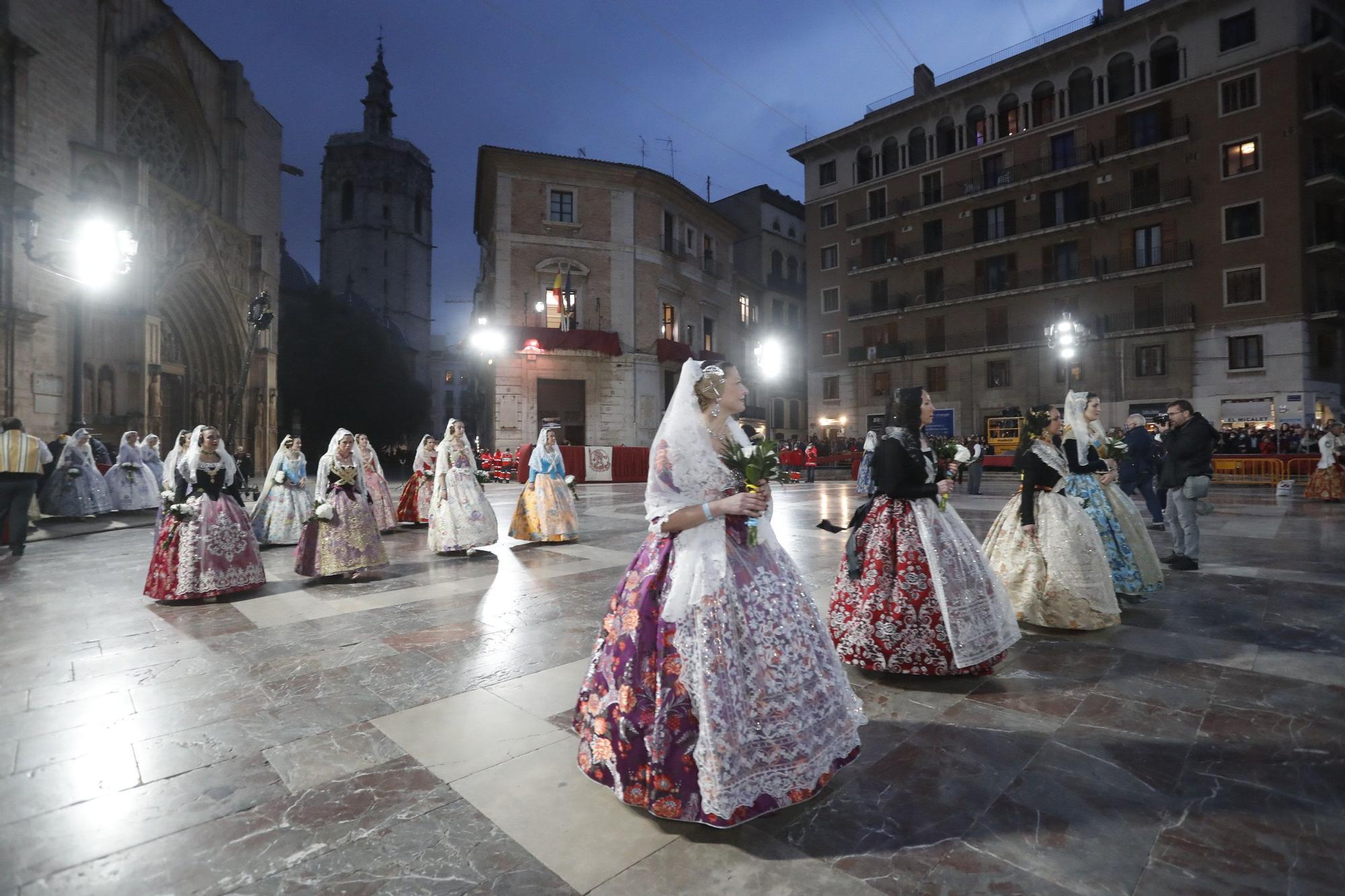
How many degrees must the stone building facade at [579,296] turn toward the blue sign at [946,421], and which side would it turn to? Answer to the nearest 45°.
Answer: approximately 90° to its left

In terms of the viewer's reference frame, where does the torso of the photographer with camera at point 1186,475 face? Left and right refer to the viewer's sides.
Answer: facing to the left of the viewer

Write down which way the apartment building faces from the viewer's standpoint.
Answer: facing the viewer and to the left of the viewer

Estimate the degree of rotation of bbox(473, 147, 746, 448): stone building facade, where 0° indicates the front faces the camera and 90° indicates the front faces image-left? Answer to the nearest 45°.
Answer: approximately 0°

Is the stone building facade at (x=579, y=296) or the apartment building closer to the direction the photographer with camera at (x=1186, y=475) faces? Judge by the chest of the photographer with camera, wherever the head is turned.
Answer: the stone building facade

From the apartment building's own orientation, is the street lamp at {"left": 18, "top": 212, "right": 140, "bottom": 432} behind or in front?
in front

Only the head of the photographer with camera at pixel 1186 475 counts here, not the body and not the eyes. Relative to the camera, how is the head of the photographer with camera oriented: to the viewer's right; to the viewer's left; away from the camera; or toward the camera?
to the viewer's left

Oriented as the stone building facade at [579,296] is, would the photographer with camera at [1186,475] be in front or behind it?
in front

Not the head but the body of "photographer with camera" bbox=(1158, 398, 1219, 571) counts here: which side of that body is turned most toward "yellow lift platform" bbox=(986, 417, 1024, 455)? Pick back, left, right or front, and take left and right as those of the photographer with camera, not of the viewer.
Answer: right

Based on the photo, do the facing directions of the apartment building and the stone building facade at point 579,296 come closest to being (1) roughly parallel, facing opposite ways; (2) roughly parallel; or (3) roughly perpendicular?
roughly perpendicular

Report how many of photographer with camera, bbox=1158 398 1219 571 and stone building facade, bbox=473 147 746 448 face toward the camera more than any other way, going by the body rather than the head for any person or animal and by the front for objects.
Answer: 1

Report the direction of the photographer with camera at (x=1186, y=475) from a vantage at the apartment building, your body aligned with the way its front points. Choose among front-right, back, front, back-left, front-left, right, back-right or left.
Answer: front-left

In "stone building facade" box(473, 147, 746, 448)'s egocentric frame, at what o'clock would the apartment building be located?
The apartment building is roughly at 9 o'clock from the stone building facade.
